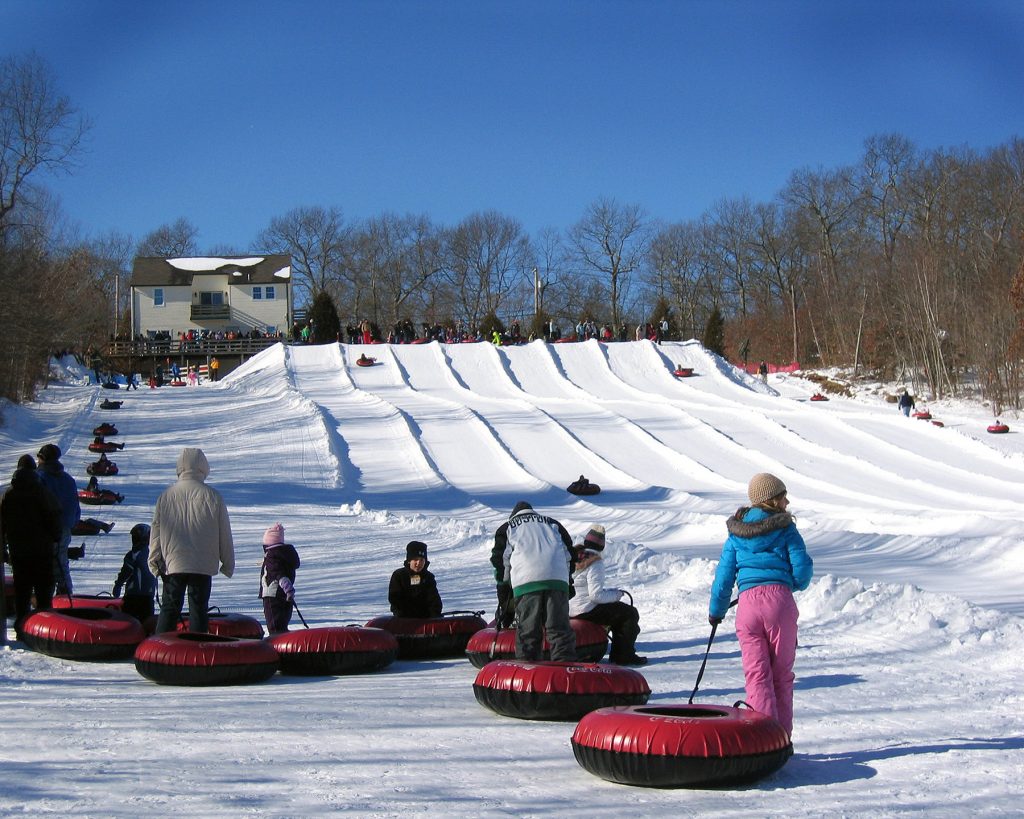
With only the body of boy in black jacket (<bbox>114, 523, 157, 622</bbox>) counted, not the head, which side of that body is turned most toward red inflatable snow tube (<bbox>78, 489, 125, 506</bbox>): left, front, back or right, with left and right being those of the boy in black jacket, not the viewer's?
front

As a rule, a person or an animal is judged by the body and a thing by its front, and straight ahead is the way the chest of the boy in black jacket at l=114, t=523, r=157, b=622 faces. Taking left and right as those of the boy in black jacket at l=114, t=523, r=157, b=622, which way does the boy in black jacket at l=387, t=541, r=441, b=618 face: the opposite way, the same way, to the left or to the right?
the opposite way

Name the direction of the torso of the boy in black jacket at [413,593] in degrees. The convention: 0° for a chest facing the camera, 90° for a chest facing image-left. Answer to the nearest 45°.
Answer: approximately 0°

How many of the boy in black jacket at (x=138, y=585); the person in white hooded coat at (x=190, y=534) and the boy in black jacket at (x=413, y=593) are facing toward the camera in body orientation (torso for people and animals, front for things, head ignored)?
1

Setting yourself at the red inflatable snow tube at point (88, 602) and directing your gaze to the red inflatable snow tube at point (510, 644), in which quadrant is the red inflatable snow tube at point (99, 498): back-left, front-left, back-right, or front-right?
back-left

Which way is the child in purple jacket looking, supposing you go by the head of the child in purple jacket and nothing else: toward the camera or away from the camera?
away from the camera

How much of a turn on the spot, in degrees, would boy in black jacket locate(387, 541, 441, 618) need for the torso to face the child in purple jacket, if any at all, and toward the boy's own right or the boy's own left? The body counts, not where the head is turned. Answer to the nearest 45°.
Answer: approximately 90° to the boy's own right

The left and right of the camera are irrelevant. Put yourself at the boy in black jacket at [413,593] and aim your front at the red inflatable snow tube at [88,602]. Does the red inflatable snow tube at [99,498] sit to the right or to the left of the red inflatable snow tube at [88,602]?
right

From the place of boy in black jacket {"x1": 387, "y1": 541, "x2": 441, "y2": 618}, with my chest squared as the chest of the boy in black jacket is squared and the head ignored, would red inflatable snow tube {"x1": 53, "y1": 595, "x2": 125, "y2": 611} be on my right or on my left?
on my right

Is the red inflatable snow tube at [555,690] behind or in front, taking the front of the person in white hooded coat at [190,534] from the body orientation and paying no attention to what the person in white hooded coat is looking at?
behind

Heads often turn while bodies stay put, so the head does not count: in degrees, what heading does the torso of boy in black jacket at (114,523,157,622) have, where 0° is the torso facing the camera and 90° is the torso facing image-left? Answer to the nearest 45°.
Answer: approximately 180°

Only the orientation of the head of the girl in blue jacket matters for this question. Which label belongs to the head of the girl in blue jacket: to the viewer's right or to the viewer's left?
to the viewer's right
